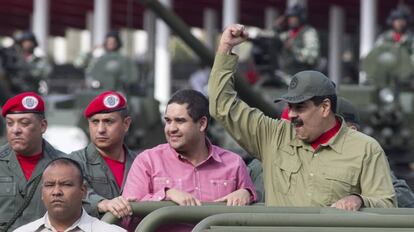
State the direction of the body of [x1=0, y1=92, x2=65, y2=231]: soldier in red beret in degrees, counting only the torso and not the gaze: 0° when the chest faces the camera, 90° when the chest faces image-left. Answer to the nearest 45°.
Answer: approximately 45°

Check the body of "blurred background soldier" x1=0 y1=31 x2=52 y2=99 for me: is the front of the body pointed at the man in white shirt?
yes

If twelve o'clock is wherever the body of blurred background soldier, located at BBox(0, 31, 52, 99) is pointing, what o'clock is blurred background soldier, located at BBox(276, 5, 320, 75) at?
blurred background soldier, located at BBox(276, 5, 320, 75) is roughly at 10 o'clock from blurred background soldier, located at BBox(0, 31, 52, 99).

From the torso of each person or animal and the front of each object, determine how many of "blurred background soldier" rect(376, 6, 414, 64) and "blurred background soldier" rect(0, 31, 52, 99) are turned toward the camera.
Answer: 2

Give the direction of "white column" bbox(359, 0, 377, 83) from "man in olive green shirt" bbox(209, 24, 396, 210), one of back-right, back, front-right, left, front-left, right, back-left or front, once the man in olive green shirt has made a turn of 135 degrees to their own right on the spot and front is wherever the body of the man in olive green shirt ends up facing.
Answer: front

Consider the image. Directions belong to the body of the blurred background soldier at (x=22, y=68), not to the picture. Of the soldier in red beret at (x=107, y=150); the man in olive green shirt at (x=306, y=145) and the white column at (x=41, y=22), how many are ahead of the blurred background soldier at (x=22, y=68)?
2
